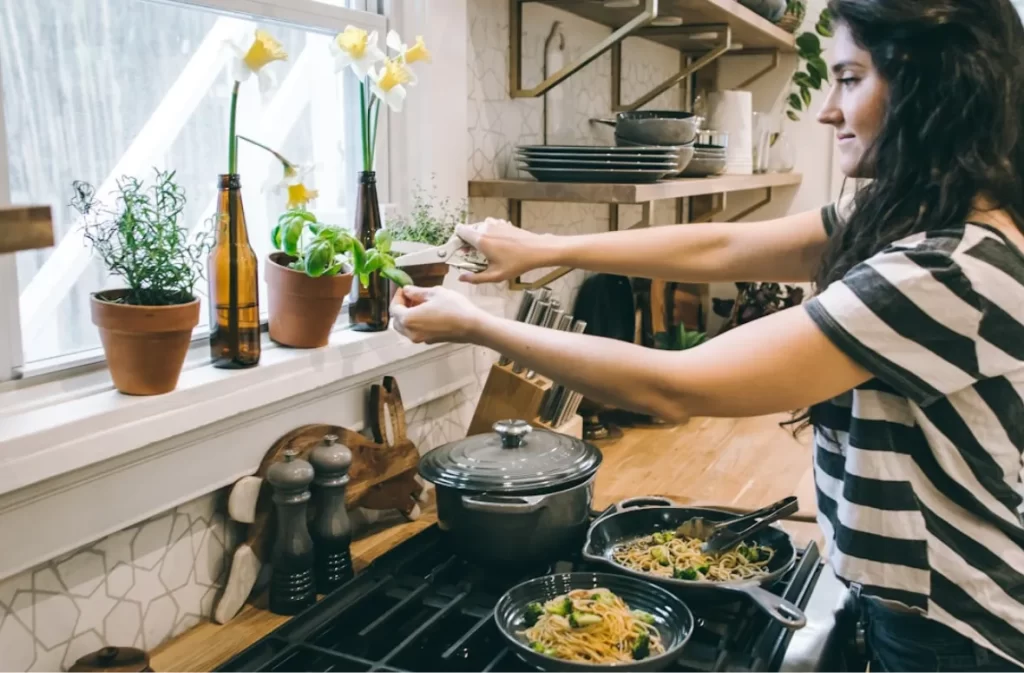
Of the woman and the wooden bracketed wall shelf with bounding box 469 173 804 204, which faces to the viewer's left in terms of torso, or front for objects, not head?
the woman

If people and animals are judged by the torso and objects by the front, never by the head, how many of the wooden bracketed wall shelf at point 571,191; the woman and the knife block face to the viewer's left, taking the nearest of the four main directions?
1

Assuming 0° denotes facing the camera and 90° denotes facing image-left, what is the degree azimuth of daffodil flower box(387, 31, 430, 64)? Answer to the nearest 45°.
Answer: approximately 270°

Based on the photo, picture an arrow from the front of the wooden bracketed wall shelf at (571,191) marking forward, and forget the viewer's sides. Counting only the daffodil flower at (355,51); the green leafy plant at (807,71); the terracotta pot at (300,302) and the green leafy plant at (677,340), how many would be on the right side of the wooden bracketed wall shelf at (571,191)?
2

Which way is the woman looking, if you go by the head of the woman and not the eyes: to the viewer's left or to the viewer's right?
to the viewer's left

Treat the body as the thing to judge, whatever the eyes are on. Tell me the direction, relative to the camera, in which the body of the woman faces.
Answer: to the viewer's left

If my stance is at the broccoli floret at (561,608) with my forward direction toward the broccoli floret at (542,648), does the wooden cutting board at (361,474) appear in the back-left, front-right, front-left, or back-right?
back-right
